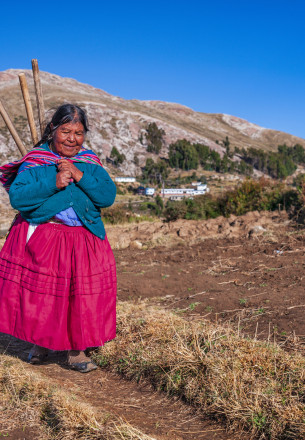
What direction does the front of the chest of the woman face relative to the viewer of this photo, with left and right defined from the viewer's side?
facing the viewer and to the right of the viewer
